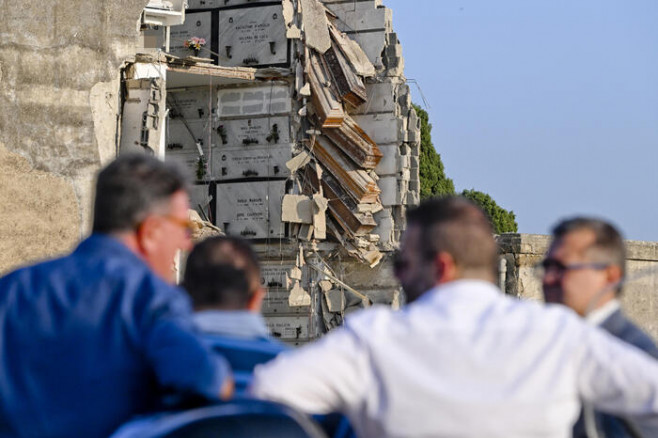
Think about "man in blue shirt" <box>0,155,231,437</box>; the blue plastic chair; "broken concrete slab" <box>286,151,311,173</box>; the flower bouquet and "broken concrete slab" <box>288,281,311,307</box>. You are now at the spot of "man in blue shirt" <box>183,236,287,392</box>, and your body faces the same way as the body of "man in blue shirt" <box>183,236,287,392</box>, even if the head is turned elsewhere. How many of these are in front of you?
3

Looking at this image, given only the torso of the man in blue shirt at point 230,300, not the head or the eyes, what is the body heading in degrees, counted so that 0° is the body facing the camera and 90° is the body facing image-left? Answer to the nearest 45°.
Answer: approximately 180°

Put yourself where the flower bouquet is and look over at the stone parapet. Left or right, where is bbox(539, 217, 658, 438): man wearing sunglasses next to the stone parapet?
right

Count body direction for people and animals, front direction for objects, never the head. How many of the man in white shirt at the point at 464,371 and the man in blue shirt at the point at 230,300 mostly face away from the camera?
2

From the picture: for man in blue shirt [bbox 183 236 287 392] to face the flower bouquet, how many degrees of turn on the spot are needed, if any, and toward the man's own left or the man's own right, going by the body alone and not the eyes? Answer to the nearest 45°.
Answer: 0° — they already face it

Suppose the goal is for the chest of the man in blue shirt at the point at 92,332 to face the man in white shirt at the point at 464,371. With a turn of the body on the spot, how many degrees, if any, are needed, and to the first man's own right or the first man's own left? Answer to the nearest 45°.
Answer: approximately 90° to the first man's own right

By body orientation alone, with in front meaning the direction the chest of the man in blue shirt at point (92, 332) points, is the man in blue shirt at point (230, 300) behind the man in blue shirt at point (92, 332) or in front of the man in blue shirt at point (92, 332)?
in front

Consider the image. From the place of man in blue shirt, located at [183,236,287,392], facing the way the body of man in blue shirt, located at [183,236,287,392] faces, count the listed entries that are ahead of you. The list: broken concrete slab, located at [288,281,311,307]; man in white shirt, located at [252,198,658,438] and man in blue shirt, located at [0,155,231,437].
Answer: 1

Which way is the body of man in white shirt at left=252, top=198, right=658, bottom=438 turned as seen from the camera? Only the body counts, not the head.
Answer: away from the camera

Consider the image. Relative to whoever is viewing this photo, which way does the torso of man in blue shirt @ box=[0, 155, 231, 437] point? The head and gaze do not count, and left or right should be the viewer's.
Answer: facing away from the viewer and to the right of the viewer

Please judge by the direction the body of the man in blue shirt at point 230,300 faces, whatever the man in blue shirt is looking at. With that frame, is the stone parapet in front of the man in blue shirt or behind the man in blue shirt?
in front

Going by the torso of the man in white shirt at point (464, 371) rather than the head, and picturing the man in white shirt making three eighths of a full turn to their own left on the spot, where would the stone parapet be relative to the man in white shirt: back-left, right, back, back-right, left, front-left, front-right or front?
back-right

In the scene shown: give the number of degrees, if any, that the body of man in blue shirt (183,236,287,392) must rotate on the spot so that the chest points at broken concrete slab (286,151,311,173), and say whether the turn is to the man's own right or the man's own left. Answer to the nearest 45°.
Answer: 0° — they already face it

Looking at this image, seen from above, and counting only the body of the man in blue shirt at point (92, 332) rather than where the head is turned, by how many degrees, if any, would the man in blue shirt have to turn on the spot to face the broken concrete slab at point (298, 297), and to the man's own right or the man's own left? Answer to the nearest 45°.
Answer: approximately 45° to the man's own left

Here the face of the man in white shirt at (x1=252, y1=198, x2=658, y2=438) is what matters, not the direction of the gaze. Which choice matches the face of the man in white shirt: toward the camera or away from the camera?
away from the camera

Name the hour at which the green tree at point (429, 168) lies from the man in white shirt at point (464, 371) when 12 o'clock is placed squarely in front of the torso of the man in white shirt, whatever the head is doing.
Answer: The green tree is roughly at 12 o'clock from the man in white shirt.
